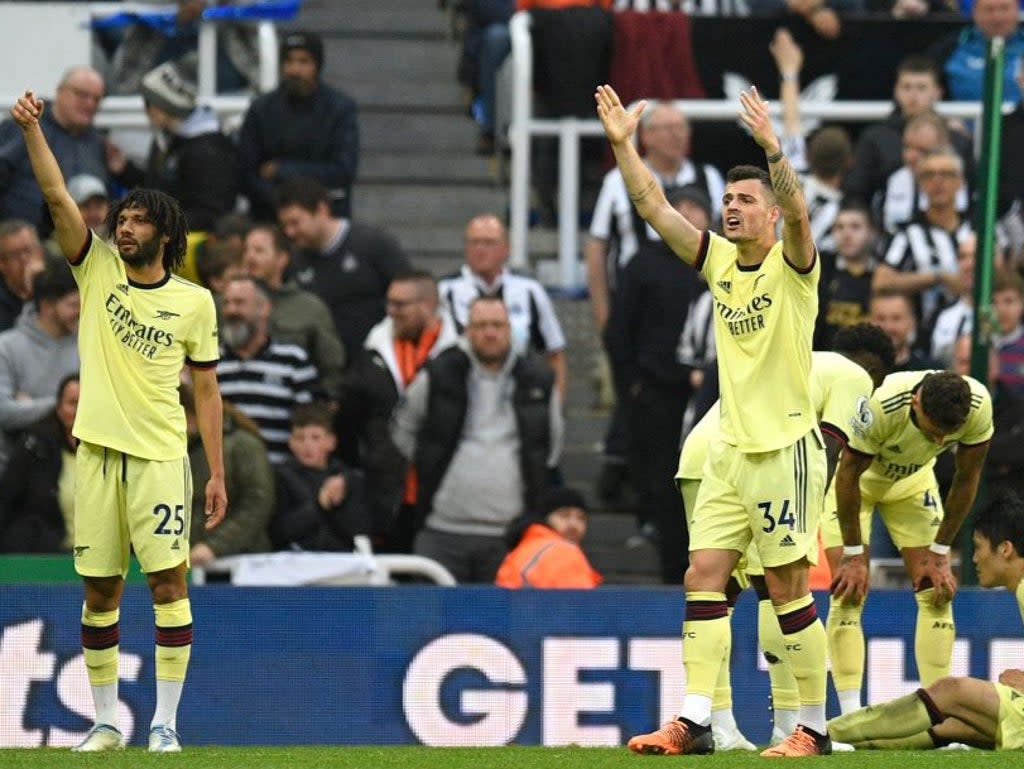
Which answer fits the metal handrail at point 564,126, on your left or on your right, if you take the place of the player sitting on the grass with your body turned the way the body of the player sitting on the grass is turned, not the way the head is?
on your right

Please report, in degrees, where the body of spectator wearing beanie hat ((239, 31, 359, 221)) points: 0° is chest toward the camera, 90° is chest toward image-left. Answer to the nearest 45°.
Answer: approximately 0°

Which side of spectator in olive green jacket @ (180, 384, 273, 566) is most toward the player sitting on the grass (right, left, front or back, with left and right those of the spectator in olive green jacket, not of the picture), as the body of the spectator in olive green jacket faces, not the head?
left

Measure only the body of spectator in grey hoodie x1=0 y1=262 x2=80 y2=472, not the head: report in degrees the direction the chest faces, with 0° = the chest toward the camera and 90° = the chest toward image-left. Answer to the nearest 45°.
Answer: approximately 315°

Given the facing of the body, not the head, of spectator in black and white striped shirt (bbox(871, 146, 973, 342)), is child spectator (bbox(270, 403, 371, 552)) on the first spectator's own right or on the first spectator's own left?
on the first spectator's own right

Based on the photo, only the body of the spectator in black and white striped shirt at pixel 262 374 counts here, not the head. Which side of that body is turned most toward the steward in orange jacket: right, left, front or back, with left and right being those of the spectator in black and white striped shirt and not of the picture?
left
